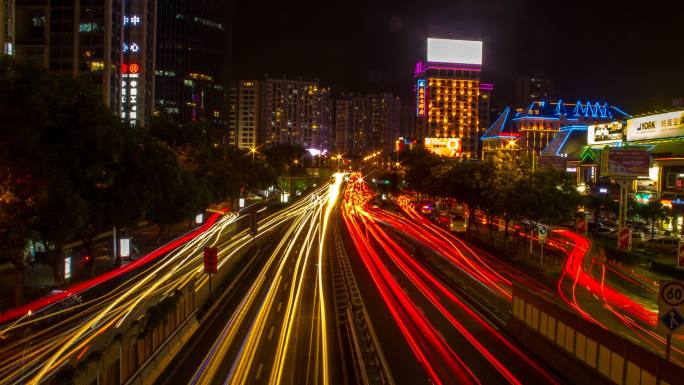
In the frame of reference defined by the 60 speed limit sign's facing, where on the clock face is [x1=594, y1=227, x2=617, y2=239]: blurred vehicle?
The blurred vehicle is roughly at 6 o'clock from the 60 speed limit sign.

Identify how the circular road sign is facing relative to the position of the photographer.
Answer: facing the viewer

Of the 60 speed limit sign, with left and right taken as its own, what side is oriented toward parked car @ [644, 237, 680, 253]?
back

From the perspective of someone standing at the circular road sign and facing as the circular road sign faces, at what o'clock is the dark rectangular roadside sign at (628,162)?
The dark rectangular roadside sign is roughly at 6 o'clock from the circular road sign.

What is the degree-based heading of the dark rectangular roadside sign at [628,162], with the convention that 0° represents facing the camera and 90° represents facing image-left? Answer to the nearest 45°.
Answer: approximately 0°

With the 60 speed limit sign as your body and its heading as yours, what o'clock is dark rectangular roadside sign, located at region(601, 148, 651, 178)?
The dark rectangular roadside sign is roughly at 6 o'clock from the 60 speed limit sign.

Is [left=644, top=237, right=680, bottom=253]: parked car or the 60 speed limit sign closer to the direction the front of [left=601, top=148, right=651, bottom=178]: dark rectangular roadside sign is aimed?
the 60 speed limit sign
